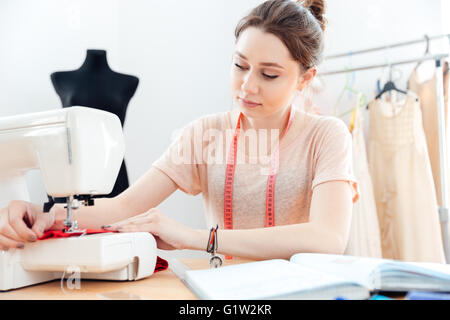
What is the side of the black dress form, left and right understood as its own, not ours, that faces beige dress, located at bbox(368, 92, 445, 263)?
left

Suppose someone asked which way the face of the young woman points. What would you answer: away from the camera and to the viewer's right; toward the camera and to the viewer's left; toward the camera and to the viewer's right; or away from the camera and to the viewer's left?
toward the camera and to the viewer's left

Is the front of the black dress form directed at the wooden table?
yes

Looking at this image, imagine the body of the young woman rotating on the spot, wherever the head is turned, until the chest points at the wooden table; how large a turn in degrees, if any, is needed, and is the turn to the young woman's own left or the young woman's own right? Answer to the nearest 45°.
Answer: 0° — they already face it

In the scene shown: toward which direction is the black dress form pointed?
toward the camera

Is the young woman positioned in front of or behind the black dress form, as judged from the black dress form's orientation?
in front

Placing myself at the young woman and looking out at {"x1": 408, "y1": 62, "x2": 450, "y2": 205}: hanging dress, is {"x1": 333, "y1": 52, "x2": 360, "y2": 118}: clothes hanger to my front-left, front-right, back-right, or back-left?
front-left

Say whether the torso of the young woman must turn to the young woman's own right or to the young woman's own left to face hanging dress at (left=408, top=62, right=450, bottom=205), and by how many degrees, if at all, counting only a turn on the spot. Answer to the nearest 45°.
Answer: approximately 180°

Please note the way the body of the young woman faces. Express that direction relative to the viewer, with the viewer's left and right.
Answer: facing the viewer and to the left of the viewer

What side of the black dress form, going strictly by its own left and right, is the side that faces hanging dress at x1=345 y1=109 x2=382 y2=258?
left

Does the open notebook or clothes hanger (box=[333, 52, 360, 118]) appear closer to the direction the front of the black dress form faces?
the open notebook

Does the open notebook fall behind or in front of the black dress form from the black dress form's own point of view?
in front

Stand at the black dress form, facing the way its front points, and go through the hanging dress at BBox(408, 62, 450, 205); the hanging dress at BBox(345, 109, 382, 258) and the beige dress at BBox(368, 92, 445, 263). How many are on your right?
0

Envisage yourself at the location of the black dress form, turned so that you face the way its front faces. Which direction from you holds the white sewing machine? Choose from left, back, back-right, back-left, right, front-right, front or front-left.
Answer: front
